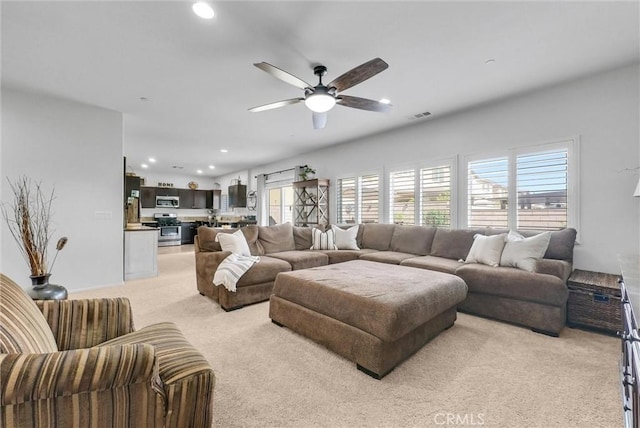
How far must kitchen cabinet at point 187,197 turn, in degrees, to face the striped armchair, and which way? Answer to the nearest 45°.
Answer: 0° — it already faces it

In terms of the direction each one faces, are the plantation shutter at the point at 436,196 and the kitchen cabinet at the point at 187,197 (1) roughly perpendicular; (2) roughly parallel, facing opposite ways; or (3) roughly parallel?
roughly perpendicular

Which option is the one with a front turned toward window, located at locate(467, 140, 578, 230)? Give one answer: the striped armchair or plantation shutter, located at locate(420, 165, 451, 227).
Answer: the striped armchair

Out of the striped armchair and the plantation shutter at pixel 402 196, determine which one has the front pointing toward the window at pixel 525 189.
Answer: the striped armchair

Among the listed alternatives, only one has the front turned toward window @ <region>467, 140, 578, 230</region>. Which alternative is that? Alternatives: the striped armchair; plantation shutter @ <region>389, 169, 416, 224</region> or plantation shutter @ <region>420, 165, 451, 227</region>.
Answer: the striped armchair

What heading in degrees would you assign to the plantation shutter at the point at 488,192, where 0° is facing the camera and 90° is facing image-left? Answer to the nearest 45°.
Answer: approximately 45°

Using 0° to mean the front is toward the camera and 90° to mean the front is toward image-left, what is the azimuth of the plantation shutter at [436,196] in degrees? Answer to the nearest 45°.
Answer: approximately 45°

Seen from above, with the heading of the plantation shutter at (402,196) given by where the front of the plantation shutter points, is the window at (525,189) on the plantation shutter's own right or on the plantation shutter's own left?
on the plantation shutter's own left

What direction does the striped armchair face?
to the viewer's right

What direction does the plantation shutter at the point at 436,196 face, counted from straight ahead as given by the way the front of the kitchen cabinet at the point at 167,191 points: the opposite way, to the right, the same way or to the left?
to the right

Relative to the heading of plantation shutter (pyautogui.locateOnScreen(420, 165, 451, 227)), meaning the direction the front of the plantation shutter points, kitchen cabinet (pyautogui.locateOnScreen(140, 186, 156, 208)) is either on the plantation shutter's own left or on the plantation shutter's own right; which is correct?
on the plantation shutter's own right
